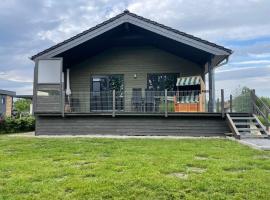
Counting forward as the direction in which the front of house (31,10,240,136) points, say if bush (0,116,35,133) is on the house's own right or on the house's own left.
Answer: on the house's own right

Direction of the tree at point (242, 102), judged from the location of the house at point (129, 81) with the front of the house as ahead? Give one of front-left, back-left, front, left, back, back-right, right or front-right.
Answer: left

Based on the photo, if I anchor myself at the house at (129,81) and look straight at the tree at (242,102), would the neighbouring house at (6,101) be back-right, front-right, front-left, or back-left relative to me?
back-left

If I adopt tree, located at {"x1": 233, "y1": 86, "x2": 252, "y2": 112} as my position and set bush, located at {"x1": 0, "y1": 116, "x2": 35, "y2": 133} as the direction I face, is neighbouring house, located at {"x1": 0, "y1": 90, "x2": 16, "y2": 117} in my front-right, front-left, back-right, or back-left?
front-right

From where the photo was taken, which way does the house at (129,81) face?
toward the camera
